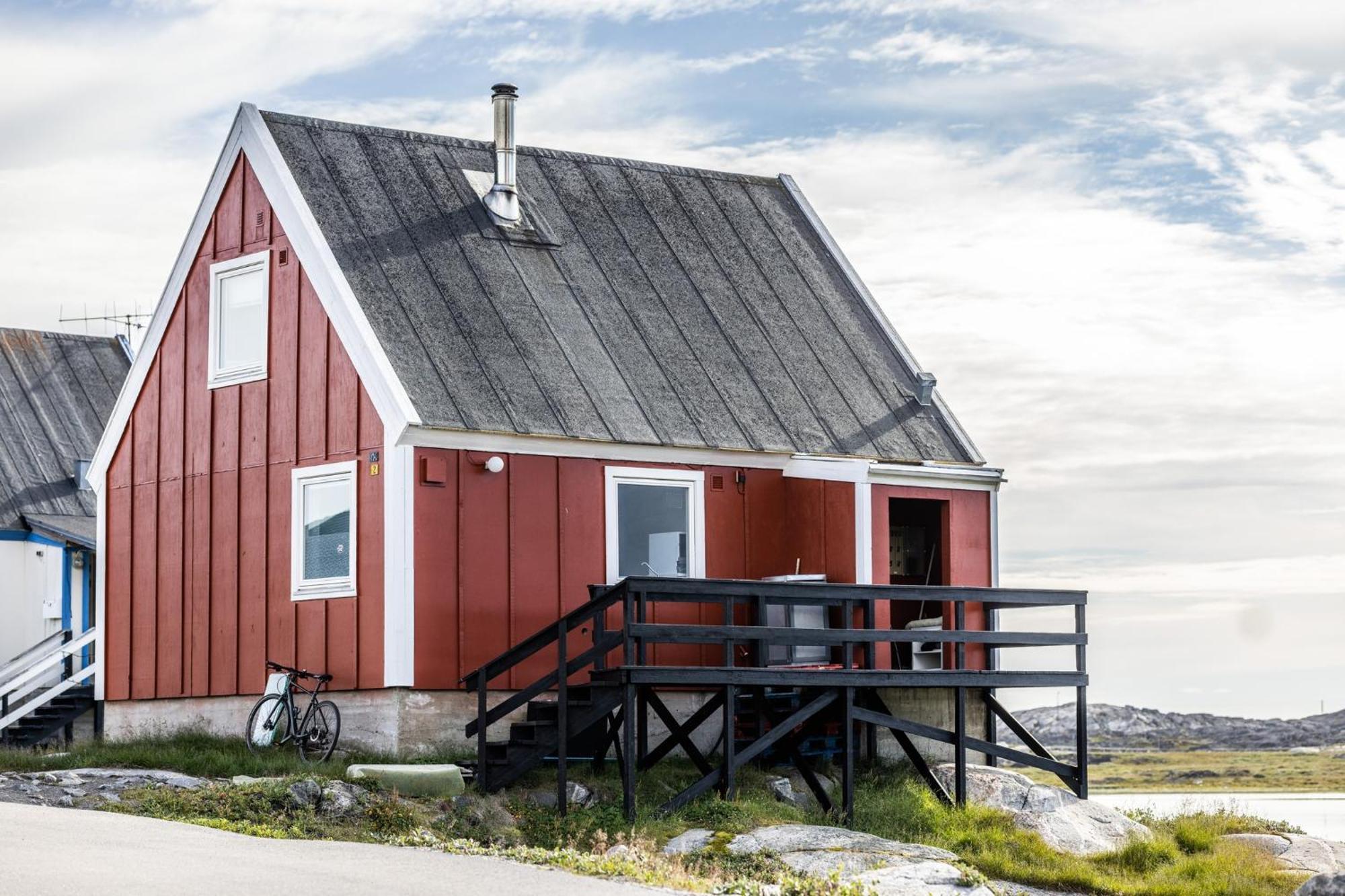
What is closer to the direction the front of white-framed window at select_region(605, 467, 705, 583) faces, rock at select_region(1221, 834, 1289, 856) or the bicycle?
the rock

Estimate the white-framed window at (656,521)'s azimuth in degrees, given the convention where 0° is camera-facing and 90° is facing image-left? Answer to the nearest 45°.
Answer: approximately 315°

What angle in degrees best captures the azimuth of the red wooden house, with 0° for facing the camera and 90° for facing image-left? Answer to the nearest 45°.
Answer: approximately 315°

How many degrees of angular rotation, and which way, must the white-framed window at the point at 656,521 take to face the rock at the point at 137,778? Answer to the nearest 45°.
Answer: approximately 90° to its right

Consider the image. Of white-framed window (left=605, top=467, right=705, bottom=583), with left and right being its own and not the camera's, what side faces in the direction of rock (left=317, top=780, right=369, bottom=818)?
right

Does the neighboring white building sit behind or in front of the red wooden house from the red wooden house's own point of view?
behind

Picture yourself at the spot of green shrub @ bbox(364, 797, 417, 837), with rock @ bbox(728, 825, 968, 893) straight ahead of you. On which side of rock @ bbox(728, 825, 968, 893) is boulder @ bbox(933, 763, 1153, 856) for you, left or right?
left

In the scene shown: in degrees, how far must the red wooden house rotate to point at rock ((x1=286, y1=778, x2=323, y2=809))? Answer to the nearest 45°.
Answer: approximately 45° to its right

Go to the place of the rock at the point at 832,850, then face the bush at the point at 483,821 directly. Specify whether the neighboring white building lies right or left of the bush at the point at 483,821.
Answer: right

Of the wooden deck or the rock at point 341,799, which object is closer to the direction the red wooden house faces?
the wooden deck
